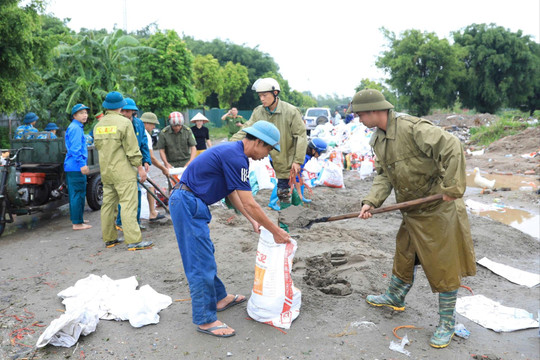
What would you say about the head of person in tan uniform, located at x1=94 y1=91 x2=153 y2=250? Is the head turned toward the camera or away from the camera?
away from the camera

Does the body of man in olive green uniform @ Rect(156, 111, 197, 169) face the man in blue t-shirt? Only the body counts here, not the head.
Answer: yes

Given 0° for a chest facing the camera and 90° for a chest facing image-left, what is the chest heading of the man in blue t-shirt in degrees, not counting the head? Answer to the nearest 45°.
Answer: approximately 270°

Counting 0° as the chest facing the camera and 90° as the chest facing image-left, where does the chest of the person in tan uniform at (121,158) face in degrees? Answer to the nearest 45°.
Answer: approximately 225°

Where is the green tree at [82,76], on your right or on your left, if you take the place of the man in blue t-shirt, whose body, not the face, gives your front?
on your left

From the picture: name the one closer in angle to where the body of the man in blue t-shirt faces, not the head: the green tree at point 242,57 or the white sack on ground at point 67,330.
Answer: the green tree

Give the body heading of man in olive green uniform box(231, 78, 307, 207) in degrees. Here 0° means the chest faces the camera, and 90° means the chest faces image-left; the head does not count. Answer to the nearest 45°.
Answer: approximately 45°

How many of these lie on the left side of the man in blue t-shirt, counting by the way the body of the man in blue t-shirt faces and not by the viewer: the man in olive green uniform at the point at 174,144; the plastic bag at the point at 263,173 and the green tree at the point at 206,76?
3

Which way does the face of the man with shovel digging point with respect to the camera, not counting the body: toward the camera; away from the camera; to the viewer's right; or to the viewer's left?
to the viewer's left

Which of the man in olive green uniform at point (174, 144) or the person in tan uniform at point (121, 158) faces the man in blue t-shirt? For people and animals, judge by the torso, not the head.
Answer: the man in olive green uniform

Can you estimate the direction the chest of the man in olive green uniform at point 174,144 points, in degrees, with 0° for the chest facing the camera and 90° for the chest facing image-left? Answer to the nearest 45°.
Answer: approximately 0°
